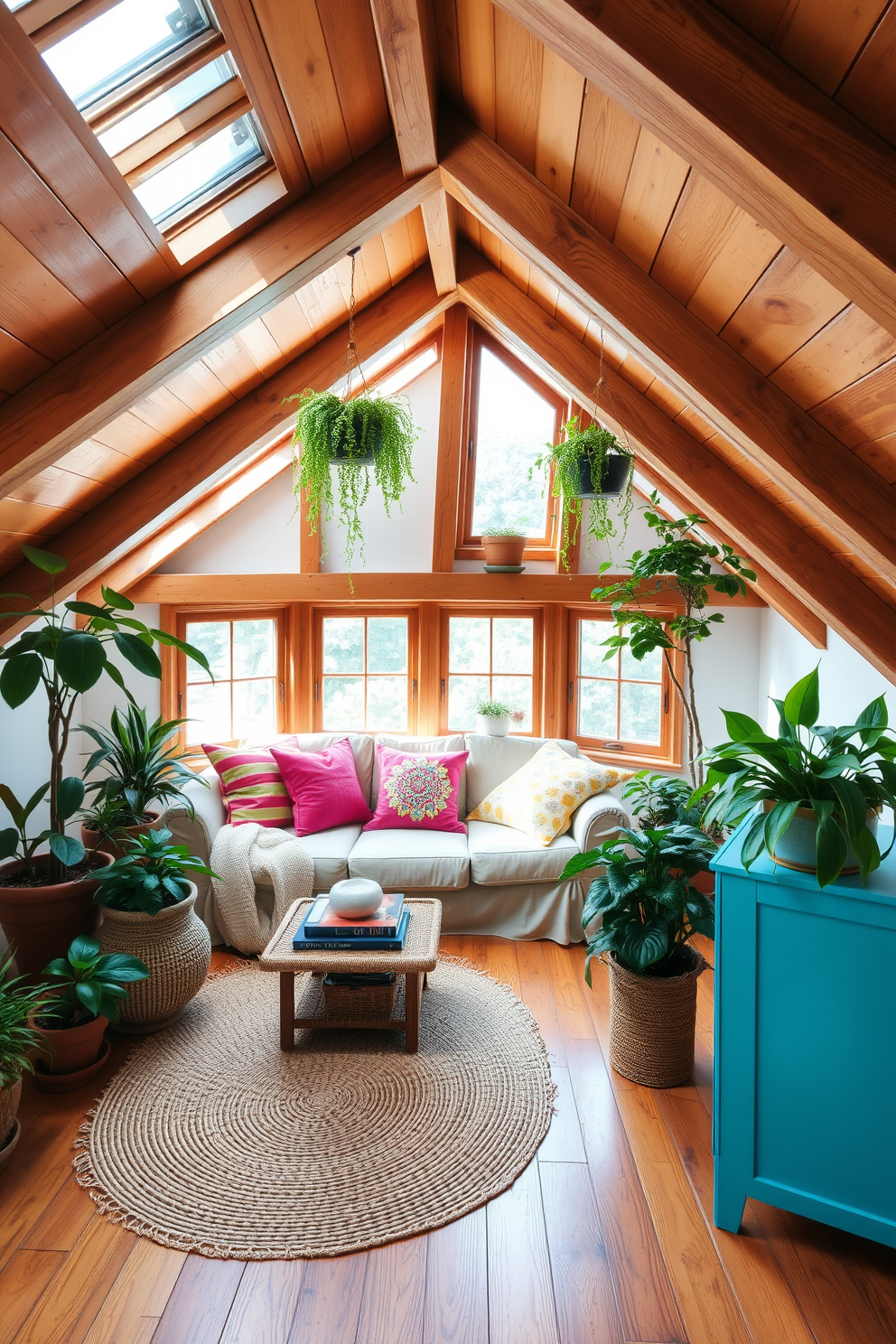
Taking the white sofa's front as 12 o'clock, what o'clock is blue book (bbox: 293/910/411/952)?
The blue book is roughly at 1 o'clock from the white sofa.

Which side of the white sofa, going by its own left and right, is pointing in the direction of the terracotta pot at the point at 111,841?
right

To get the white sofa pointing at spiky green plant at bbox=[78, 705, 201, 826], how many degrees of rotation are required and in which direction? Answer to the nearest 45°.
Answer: approximately 90° to its right

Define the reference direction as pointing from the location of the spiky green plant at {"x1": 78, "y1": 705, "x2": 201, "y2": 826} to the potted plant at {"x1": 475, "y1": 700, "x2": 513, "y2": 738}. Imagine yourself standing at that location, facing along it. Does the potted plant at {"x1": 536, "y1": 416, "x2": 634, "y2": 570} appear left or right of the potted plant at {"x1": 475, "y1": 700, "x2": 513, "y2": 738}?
right

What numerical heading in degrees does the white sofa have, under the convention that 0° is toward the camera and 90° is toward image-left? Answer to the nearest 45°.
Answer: approximately 0°

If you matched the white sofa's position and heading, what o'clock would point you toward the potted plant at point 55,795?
The potted plant is roughly at 2 o'clock from the white sofa.

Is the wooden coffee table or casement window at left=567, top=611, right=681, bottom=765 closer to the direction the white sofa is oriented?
the wooden coffee table

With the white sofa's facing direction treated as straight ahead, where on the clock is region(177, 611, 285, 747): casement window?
The casement window is roughly at 4 o'clock from the white sofa.

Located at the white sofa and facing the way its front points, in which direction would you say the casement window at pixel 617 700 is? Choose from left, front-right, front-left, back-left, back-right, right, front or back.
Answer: back-left
